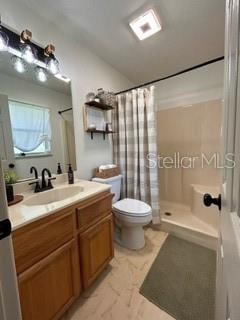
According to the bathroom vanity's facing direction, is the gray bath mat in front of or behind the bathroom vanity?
in front

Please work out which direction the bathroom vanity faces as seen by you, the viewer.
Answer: facing the viewer and to the right of the viewer

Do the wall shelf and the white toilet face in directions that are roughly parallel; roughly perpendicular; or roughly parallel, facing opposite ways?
roughly parallel

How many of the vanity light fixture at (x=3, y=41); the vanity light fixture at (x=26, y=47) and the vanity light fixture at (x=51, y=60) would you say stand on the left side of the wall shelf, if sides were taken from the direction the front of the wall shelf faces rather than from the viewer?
0

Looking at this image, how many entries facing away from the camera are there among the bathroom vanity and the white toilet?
0

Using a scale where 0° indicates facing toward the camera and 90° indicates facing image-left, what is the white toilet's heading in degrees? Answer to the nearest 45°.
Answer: approximately 315°

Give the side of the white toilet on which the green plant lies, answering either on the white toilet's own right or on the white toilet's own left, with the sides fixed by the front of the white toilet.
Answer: on the white toilet's own right
